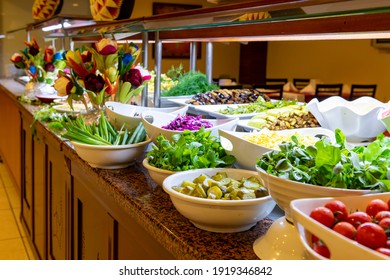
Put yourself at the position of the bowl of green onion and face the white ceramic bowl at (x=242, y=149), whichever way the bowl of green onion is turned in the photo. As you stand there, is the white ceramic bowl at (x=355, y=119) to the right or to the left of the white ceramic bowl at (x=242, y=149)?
left

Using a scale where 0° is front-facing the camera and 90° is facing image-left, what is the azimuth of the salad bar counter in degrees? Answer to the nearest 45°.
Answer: approximately 45°

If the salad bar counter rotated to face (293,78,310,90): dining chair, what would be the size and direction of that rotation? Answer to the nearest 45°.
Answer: approximately 180°
